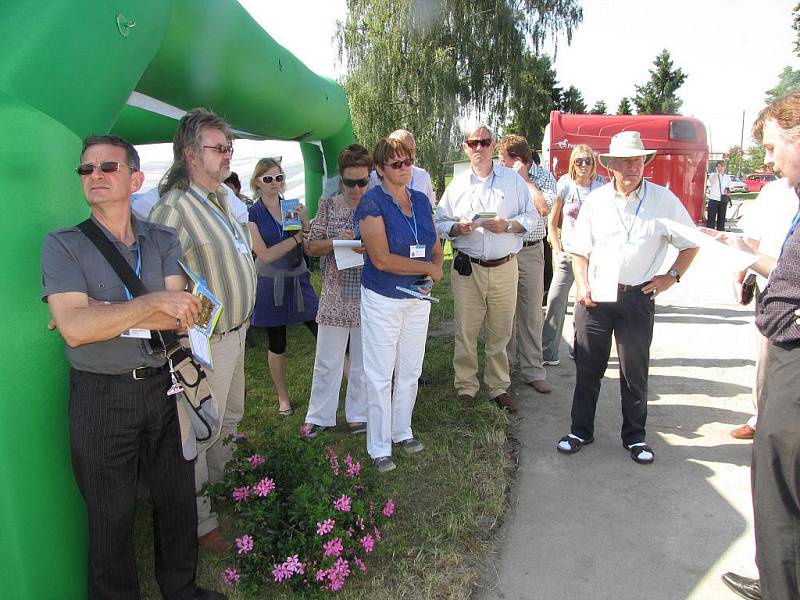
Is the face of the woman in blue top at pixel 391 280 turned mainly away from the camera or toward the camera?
toward the camera

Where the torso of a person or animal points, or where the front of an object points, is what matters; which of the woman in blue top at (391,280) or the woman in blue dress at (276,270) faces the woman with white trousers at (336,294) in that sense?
the woman in blue dress at (276,270)

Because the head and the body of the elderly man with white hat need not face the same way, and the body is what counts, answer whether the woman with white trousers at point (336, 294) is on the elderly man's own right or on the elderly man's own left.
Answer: on the elderly man's own right

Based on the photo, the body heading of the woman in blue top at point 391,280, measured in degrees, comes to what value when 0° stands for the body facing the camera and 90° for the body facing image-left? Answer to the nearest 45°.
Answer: approximately 315°

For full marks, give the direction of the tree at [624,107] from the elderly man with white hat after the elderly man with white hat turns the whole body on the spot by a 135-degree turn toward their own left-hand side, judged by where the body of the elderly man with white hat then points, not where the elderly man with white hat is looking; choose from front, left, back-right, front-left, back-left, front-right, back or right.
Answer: front-left

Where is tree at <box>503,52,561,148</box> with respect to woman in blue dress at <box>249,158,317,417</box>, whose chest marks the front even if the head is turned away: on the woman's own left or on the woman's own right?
on the woman's own left

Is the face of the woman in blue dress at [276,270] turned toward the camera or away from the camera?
toward the camera

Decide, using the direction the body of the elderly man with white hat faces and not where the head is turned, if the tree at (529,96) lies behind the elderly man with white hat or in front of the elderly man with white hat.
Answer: behind

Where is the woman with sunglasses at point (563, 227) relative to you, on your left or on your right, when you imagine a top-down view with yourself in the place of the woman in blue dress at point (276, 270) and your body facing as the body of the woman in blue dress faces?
on your left

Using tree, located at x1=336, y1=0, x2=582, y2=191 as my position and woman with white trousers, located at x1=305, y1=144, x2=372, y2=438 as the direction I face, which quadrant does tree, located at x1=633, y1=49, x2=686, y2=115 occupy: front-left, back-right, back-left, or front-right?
back-left

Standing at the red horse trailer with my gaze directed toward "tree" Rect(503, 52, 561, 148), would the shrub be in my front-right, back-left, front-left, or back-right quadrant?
back-left

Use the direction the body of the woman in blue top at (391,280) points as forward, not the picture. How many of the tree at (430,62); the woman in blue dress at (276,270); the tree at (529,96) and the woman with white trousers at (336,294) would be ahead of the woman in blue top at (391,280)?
0

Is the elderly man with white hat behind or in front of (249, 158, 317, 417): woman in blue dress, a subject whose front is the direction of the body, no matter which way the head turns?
in front

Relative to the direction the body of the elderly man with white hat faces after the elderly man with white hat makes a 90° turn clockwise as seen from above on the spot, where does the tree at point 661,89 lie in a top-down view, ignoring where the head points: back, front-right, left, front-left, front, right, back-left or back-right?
right

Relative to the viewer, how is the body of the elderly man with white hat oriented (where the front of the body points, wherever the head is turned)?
toward the camera

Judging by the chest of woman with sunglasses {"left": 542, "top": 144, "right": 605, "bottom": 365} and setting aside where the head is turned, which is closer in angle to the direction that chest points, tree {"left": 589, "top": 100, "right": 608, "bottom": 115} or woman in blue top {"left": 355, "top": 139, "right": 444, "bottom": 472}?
the woman in blue top

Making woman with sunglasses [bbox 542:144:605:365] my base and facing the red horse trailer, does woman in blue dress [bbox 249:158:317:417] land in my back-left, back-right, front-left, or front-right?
back-left

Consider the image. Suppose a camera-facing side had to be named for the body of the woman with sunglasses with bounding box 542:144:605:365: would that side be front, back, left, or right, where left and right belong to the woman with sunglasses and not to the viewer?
front

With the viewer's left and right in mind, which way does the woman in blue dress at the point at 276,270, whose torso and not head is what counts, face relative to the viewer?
facing the viewer and to the right of the viewer

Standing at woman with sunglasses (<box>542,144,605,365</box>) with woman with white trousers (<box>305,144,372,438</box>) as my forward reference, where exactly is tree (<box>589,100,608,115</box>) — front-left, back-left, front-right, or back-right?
back-right
